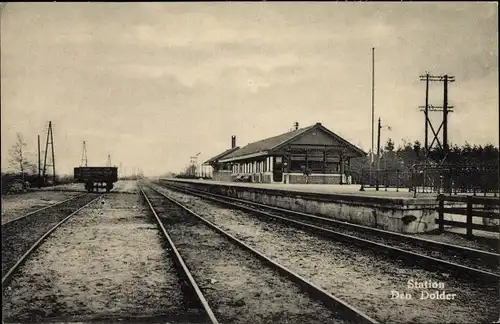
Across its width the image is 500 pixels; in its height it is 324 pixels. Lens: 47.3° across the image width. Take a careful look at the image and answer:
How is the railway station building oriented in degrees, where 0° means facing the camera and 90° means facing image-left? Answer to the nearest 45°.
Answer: approximately 45°

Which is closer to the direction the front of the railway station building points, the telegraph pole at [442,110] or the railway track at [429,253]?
the railway track

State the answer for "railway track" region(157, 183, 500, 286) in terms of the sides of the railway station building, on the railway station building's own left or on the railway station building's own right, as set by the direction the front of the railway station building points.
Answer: on the railway station building's own left

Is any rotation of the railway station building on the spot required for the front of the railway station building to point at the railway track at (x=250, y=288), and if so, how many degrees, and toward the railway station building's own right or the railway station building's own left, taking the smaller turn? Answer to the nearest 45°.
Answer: approximately 45° to the railway station building's own left

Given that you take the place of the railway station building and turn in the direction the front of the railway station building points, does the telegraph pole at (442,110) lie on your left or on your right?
on your left
